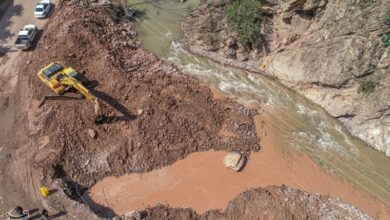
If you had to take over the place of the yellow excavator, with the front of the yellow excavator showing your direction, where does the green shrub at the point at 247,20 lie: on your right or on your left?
on your left

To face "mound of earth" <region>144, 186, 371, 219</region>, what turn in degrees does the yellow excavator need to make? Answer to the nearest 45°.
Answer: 0° — it already faces it

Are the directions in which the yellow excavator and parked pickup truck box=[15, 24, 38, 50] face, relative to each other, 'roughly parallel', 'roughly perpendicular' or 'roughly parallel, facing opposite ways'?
roughly perpendicular

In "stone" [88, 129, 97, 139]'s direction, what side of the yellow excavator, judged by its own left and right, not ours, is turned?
front

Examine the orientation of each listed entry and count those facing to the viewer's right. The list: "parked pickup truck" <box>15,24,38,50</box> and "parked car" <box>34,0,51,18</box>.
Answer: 0

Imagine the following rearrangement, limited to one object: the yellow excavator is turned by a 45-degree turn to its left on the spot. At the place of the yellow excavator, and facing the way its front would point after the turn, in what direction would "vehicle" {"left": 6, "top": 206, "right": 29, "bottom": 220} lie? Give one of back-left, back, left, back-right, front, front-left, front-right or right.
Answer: right
